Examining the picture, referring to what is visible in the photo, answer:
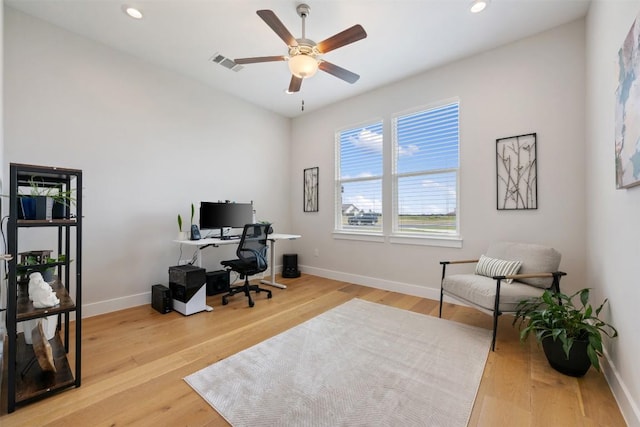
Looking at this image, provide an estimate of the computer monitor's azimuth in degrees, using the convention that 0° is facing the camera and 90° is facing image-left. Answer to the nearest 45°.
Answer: approximately 315°

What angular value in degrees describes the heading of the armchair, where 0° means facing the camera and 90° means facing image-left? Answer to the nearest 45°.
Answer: approximately 45°

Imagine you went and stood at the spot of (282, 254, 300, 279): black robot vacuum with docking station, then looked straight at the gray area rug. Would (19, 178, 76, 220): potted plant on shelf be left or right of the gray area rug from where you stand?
right

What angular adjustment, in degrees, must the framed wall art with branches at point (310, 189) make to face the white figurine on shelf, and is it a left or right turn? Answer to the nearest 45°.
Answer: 0° — it already faces it

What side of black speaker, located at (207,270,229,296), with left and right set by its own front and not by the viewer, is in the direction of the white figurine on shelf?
right

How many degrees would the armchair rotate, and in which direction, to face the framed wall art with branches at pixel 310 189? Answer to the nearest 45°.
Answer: approximately 45° to its right

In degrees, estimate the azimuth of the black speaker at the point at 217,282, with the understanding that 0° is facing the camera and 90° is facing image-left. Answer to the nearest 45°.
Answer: approximately 315°

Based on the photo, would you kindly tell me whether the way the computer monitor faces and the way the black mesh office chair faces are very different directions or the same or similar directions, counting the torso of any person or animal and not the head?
very different directions
